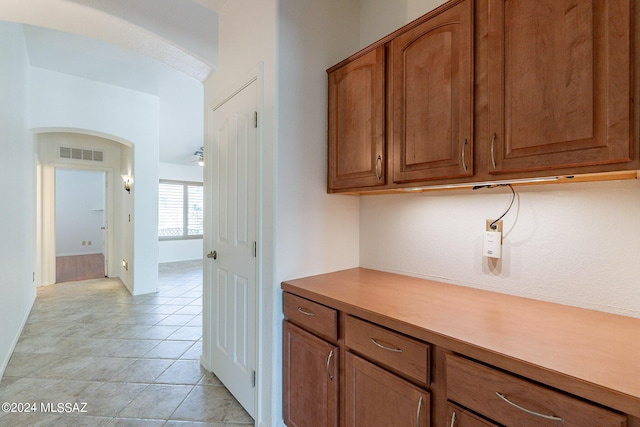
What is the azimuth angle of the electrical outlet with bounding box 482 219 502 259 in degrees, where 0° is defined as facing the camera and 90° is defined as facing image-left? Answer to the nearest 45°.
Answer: approximately 45°

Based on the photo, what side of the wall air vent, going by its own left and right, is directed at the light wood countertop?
front

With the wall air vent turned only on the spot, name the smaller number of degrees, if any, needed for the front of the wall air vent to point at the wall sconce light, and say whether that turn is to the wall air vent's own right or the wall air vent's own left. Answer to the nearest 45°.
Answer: approximately 45° to the wall air vent's own left

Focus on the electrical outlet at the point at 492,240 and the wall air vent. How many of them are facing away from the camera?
0

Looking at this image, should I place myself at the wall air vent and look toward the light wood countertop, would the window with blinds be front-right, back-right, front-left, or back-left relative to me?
back-left

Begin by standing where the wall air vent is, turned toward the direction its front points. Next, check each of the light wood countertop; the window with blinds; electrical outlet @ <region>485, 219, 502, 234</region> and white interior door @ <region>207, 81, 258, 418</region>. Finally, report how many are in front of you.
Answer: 3

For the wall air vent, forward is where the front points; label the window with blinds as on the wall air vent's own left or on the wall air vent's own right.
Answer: on the wall air vent's own left

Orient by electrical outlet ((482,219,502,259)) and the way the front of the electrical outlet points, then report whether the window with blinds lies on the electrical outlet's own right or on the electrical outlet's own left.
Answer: on the electrical outlet's own right

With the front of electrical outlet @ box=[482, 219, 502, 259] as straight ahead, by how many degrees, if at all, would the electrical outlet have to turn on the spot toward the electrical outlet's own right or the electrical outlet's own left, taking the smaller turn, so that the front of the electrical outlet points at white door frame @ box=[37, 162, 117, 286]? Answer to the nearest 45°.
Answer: approximately 45° to the electrical outlet's own right

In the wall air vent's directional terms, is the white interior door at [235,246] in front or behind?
in front

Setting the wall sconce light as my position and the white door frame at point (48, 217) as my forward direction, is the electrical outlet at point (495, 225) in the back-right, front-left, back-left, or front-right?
back-left
